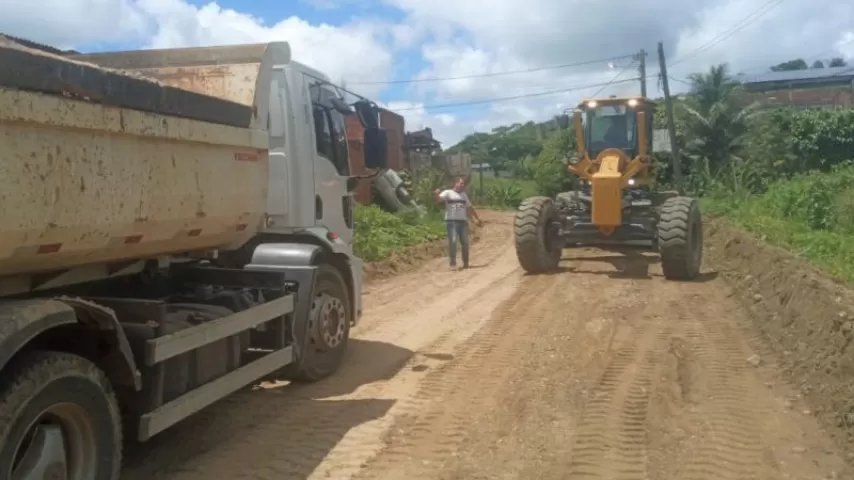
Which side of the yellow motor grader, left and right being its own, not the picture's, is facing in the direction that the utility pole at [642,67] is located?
back

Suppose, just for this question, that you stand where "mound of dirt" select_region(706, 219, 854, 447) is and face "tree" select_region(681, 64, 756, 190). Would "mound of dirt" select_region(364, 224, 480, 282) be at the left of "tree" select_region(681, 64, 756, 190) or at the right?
left

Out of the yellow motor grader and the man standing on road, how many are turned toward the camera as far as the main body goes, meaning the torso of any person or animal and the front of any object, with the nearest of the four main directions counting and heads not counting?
2

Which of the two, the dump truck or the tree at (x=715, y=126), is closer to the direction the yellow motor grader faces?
the dump truck

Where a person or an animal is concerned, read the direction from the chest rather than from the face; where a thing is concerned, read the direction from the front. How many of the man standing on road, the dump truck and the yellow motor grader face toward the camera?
2

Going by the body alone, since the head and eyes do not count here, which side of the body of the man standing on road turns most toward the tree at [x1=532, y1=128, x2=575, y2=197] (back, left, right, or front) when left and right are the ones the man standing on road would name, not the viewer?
back

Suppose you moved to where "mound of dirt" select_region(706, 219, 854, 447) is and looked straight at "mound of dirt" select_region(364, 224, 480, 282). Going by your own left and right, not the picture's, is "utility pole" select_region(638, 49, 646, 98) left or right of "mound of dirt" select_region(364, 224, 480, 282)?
right

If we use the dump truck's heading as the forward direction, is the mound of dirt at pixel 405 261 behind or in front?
in front

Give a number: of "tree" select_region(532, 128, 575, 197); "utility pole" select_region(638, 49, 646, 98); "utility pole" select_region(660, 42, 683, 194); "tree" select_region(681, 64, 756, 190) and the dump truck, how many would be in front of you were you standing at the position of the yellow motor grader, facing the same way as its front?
1

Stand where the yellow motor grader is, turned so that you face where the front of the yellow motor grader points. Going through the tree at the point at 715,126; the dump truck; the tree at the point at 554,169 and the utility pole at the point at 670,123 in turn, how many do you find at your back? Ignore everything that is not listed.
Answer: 3

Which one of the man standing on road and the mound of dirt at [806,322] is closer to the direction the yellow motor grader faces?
the mound of dirt

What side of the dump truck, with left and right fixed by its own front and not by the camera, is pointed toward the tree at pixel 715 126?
front

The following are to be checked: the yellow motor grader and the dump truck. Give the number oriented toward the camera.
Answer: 1

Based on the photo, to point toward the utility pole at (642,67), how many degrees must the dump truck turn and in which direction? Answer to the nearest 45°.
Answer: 0° — it already faces it

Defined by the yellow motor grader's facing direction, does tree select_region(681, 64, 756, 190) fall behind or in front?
behind

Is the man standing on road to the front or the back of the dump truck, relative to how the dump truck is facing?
to the front

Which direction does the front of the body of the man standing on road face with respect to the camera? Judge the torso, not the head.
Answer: toward the camera
